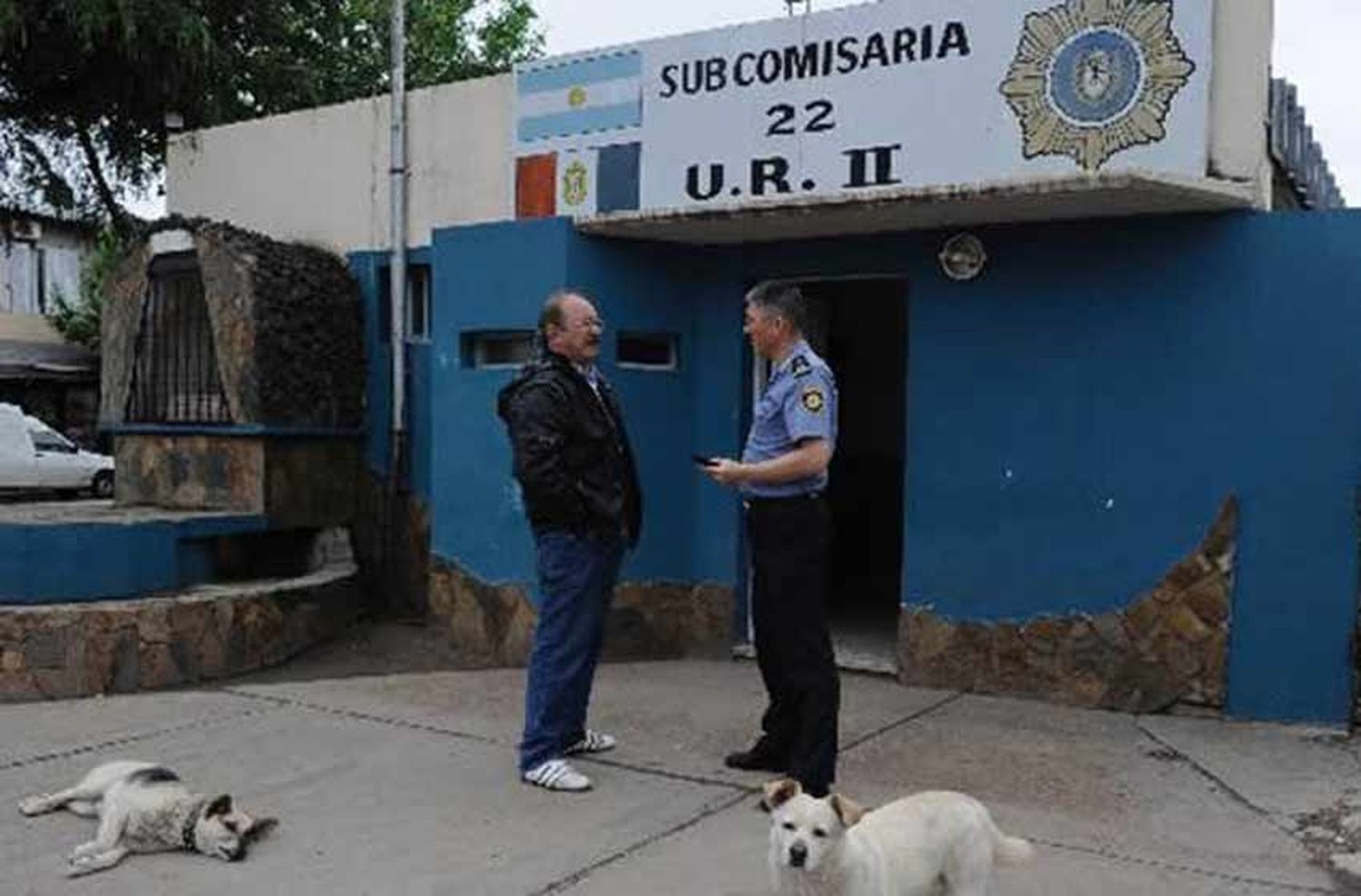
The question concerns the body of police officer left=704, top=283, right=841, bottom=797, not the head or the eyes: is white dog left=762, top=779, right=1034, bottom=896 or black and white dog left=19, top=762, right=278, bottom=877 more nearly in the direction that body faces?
the black and white dog

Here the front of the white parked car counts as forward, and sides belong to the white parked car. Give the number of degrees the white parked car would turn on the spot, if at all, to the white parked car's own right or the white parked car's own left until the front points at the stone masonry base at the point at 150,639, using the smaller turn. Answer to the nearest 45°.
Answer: approximately 90° to the white parked car's own right

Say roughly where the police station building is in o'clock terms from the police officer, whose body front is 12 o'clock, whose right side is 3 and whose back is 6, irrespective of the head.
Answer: The police station building is roughly at 4 o'clock from the police officer.

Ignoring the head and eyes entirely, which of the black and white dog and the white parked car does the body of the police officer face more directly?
the black and white dog

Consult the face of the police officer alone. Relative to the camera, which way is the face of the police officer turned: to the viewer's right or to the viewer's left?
to the viewer's left

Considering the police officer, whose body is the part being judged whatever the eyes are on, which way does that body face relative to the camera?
to the viewer's left

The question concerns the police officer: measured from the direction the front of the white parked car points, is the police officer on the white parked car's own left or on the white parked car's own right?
on the white parked car's own right

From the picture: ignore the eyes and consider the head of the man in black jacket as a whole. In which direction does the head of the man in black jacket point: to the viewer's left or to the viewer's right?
to the viewer's right

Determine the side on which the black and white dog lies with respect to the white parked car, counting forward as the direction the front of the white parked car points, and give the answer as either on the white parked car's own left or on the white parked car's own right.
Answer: on the white parked car's own right

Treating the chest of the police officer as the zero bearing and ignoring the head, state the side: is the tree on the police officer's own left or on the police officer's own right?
on the police officer's own right

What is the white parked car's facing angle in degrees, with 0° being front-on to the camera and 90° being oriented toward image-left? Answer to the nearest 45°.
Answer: approximately 270°

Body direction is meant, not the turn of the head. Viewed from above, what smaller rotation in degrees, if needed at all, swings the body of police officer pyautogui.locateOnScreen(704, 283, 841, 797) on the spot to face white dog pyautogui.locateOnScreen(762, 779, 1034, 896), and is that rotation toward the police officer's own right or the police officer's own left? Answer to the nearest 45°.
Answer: approximately 90° to the police officer's own left

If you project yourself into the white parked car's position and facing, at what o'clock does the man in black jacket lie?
The man in black jacket is roughly at 3 o'clock from the white parked car.

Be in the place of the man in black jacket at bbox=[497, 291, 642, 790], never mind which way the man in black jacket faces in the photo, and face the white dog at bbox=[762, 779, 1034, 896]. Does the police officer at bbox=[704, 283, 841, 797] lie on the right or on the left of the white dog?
left

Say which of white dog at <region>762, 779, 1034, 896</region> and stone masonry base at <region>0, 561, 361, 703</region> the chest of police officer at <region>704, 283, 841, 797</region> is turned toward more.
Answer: the stone masonry base

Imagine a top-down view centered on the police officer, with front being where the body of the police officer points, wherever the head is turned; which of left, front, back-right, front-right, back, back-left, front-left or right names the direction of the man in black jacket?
front
